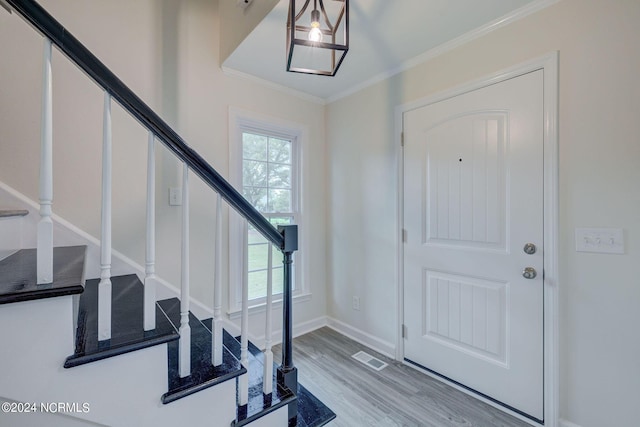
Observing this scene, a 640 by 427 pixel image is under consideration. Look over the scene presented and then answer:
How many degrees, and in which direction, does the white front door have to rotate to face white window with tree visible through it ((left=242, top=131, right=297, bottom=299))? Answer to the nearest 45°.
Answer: approximately 45° to its right

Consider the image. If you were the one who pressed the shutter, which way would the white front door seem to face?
facing the viewer and to the left of the viewer

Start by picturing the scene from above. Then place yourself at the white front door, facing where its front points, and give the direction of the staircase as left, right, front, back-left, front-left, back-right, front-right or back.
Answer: front

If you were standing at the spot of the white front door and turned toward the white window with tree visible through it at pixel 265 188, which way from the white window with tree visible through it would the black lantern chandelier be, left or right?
left

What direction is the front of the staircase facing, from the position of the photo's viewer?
facing away from the viewer and to the right of the viewer

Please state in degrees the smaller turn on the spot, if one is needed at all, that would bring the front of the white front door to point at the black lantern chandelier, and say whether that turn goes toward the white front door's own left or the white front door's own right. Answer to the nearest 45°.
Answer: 0° — it already faces it
